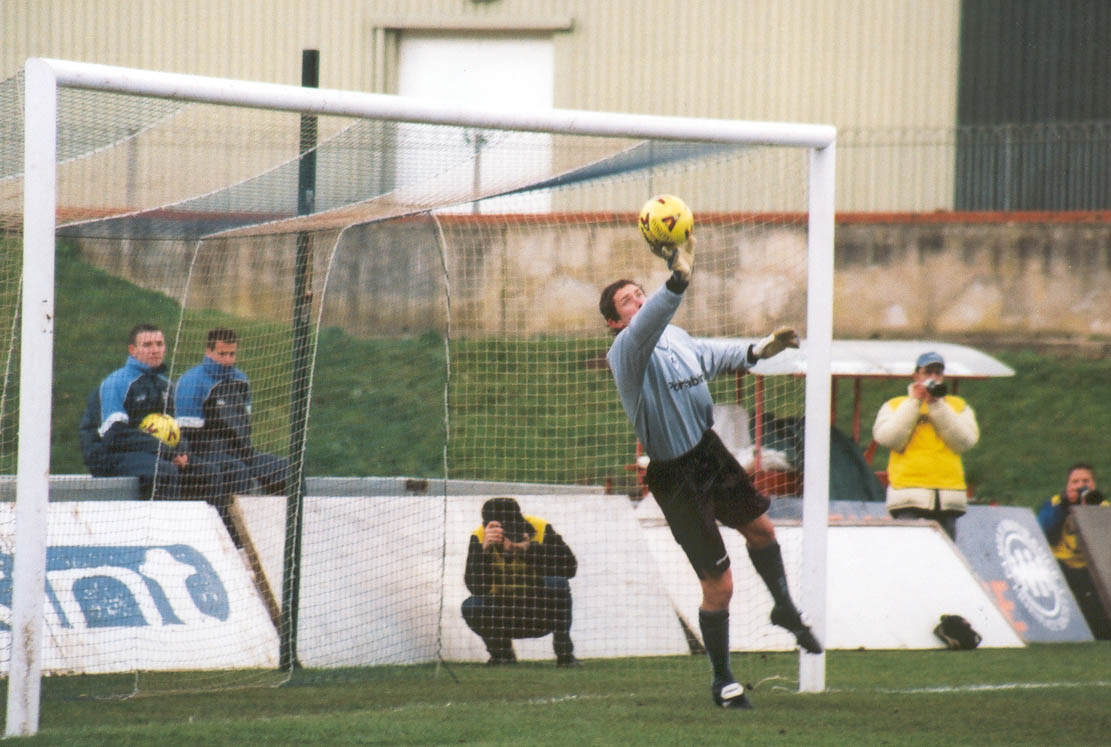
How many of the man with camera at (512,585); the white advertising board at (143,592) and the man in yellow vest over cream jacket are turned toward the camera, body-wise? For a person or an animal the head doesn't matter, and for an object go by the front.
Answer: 3

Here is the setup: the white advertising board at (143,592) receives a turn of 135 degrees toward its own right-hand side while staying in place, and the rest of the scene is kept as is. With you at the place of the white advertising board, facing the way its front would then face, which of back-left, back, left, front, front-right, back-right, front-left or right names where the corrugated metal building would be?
right

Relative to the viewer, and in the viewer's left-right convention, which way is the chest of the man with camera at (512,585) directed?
facing the viewer

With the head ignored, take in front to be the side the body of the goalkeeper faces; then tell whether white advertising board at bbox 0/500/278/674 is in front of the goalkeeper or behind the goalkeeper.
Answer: behind

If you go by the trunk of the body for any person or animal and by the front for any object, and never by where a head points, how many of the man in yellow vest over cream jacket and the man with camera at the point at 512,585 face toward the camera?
2

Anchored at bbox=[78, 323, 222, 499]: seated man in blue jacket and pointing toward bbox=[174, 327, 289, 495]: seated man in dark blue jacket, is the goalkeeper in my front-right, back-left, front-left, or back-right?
front-right

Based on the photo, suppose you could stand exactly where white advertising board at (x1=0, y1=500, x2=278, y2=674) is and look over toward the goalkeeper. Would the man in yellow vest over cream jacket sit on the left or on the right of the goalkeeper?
left

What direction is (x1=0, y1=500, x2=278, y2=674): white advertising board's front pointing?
toward the camera

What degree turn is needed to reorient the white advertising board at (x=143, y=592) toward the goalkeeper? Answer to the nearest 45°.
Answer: approximately 45° to its left

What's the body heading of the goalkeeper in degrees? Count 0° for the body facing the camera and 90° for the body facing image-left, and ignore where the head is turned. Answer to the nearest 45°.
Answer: approximately 315°

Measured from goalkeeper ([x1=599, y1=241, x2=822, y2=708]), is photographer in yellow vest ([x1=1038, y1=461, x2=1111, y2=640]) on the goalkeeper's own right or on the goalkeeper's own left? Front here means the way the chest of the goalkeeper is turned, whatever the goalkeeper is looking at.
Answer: on the goalkeeper's own left
